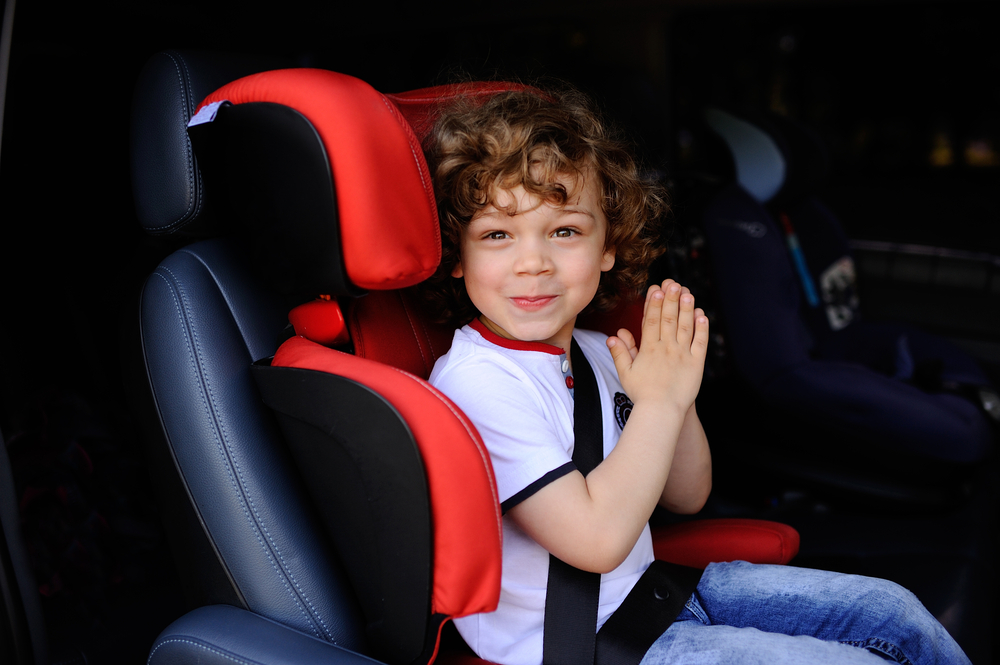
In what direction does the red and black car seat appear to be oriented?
to the viewer's right

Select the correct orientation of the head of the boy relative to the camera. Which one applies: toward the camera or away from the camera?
toward the camera

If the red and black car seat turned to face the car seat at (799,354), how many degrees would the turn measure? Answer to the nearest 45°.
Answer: approximately 45° to its left

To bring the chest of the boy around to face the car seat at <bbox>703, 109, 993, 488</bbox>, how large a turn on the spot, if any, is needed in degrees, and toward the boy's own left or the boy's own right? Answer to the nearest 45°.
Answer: approximately 135° to the boy's own left
